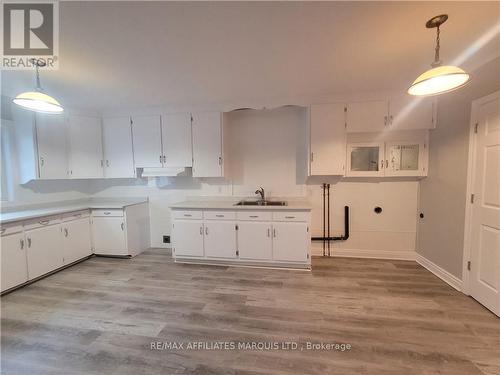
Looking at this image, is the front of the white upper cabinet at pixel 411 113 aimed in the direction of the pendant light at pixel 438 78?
yes

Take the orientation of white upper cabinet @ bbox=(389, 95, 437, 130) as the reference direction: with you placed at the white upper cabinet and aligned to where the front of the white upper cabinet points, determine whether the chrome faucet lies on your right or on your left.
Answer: on your right

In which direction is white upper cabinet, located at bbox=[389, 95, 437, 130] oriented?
toward the camera

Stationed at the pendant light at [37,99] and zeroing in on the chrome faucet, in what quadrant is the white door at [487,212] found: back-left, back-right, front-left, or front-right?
front-right

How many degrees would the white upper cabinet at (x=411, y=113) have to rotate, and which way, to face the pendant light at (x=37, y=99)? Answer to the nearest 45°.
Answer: approximately 45° to its right

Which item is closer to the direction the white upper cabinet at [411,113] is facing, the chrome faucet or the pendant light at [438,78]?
the pendant light

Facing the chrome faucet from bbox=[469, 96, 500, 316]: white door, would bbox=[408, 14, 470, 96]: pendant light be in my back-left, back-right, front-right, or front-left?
front-left
